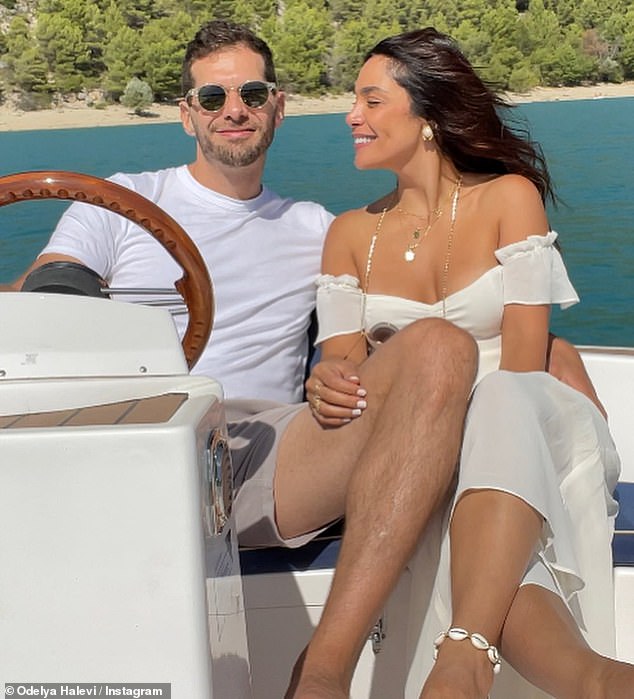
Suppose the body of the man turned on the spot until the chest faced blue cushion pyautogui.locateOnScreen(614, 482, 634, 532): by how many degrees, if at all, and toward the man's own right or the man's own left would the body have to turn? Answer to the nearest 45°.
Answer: approximately 90° to the man's own left

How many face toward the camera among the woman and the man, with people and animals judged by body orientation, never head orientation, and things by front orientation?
2

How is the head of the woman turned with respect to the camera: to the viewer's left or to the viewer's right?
to the viewer's left

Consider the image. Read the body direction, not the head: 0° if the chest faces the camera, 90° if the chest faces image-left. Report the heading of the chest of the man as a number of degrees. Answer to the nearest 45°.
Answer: approximately 0°
